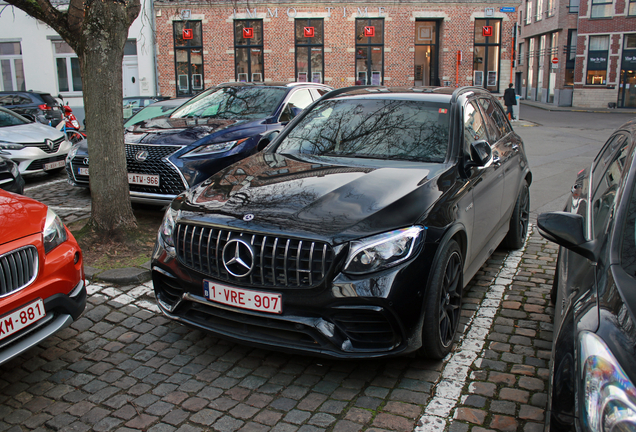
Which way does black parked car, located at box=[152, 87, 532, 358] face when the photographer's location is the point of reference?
facing the viewer and to the left of the viewer

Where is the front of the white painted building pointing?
toward the camera

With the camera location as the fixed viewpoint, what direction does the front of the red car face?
facing the viewer and to the right of the viewer

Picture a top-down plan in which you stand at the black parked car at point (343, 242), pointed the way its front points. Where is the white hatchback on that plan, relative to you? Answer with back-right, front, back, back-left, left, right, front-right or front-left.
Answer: right

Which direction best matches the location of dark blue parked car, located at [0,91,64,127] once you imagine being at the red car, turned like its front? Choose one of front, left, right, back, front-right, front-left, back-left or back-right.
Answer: back-left

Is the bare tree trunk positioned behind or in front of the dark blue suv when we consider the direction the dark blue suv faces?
in front

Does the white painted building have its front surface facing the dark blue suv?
yes

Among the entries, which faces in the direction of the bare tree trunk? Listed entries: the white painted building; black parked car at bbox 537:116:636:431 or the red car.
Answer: the white painted building
